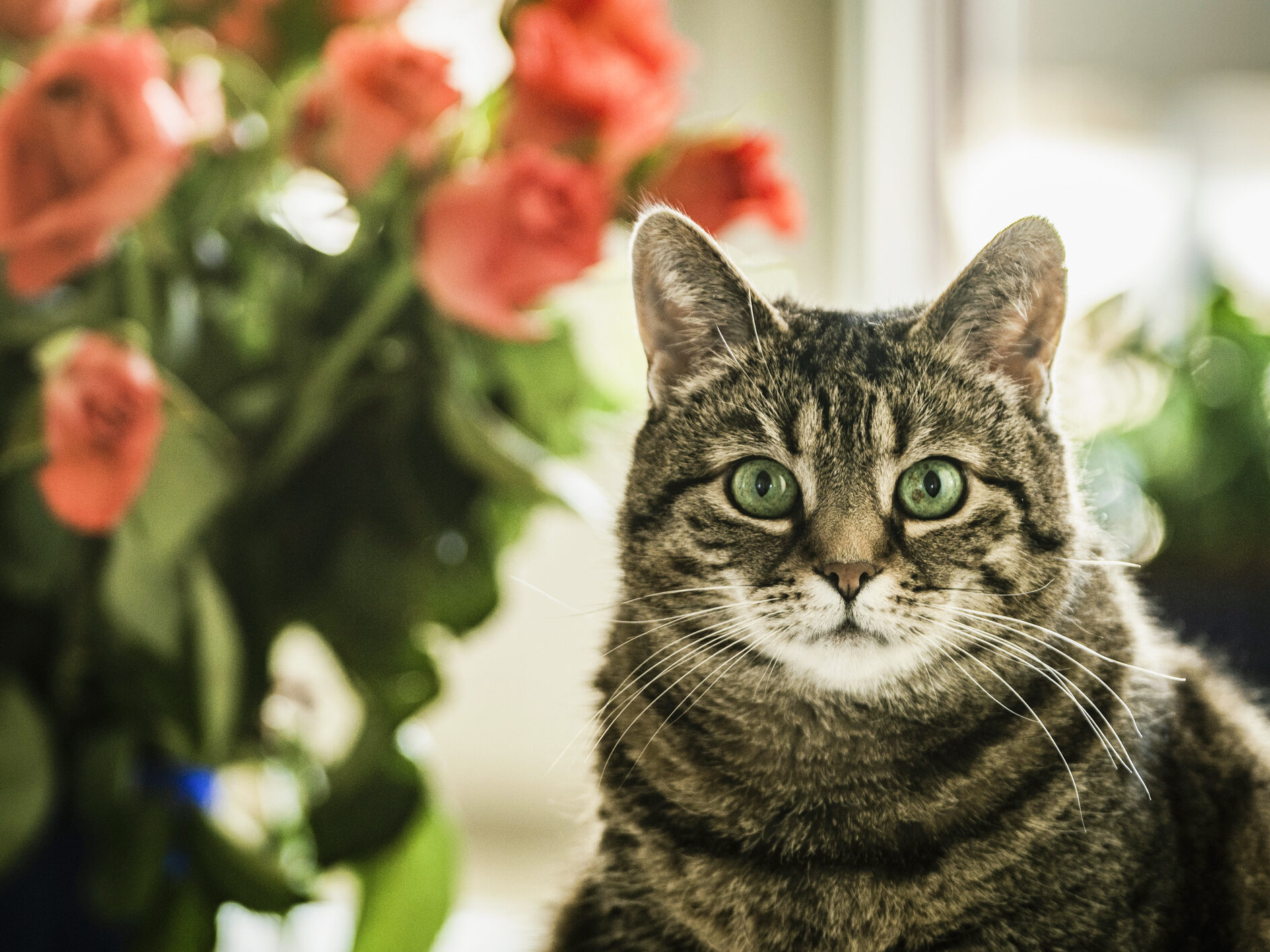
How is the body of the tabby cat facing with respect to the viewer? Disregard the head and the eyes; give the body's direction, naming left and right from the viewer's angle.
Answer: facing the viewer
